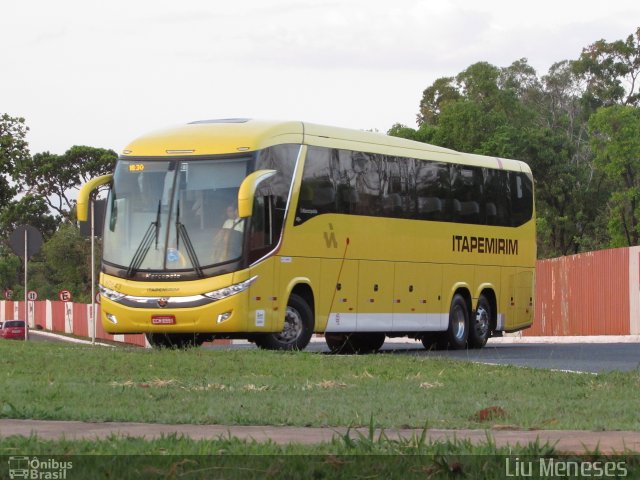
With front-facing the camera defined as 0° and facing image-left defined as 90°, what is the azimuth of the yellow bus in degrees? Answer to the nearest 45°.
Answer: approximately 45°
